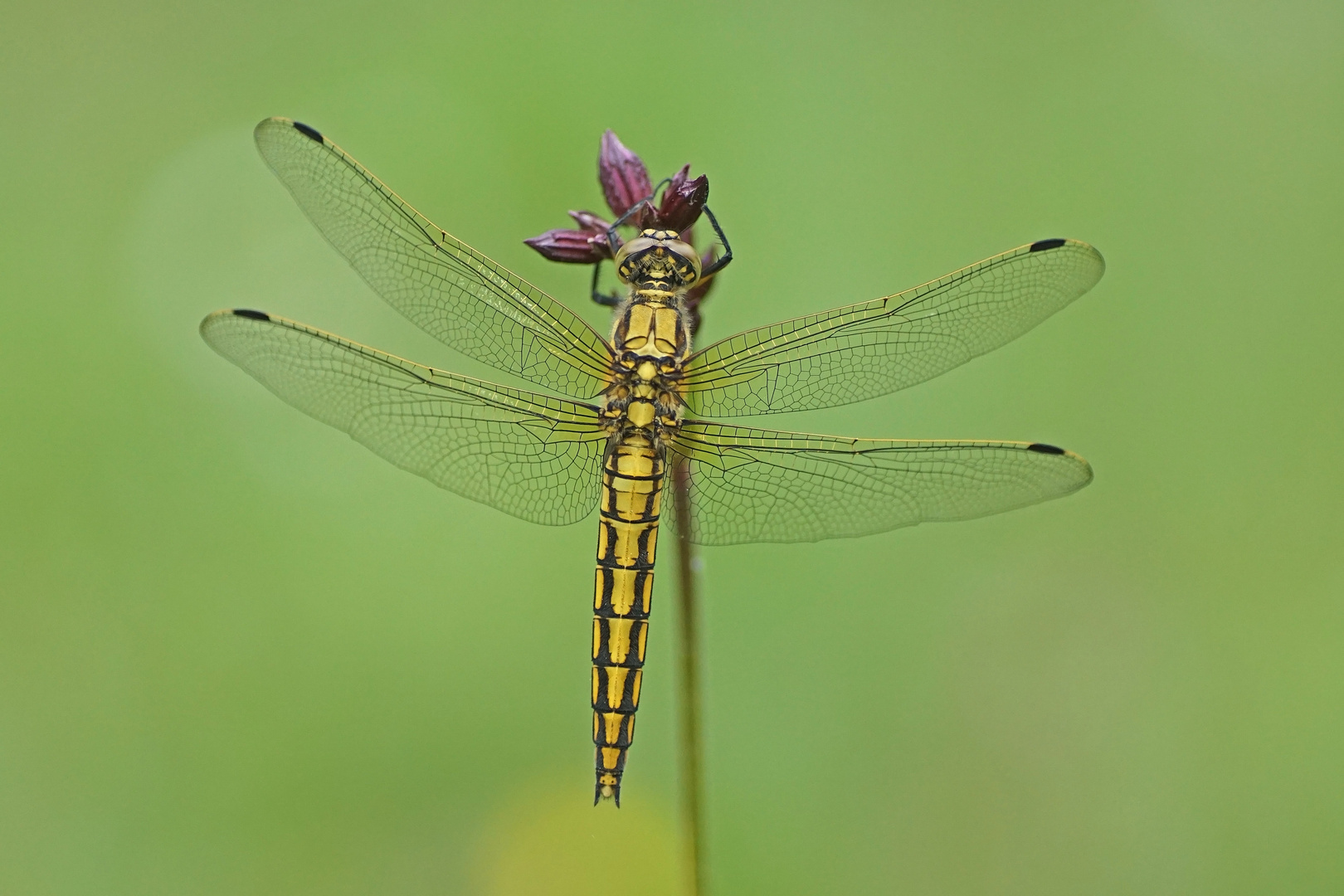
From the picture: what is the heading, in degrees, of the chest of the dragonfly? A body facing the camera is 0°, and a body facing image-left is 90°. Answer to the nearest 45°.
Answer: approximately 180°
